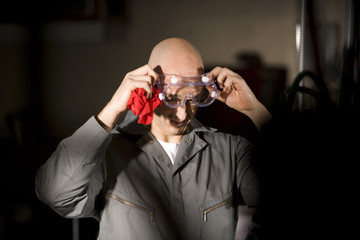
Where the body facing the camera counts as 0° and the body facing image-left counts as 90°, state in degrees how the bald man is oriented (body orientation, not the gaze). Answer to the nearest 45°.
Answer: approximately 0°
